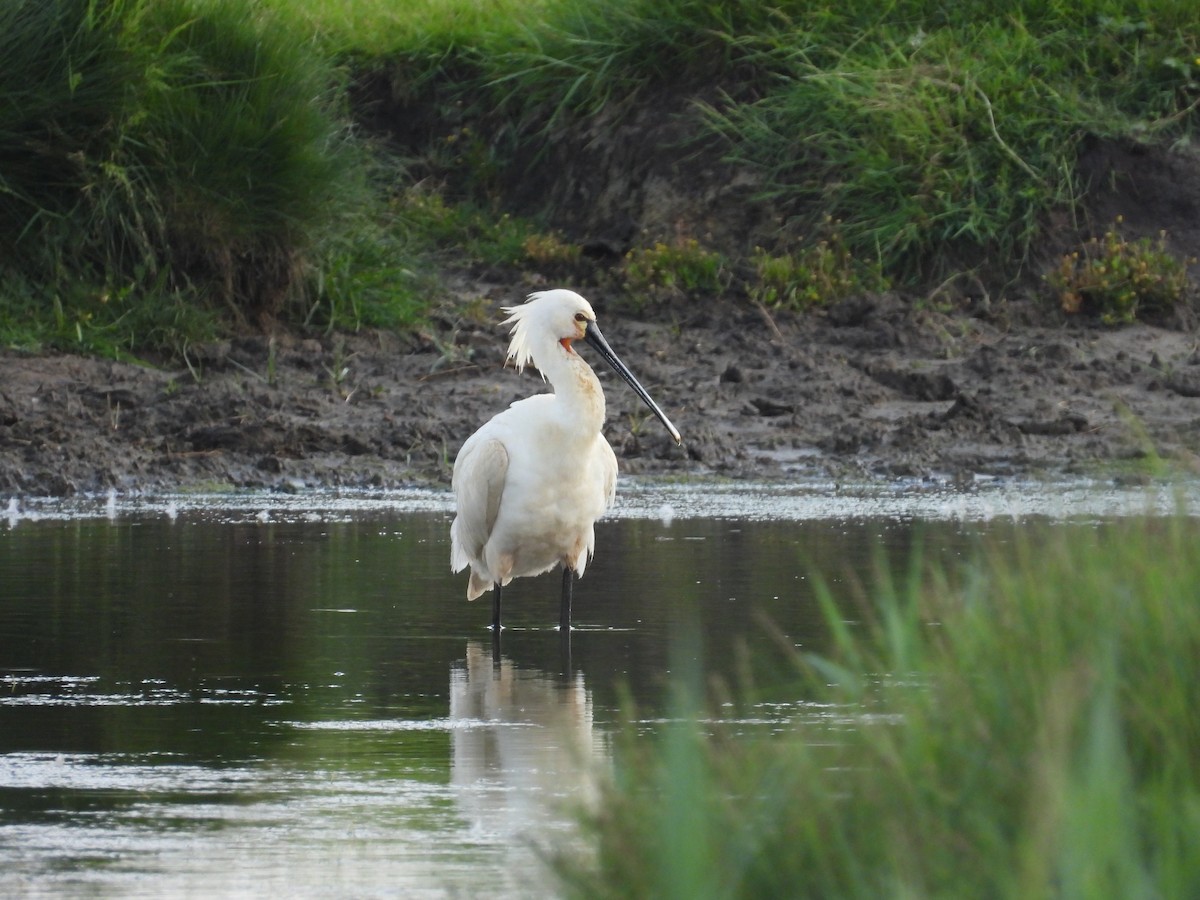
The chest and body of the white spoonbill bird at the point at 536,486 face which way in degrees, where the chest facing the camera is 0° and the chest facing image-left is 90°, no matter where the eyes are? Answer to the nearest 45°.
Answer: approximately 315°

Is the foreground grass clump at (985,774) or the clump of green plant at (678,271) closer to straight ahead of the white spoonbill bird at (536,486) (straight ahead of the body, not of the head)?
the foreground grass clump

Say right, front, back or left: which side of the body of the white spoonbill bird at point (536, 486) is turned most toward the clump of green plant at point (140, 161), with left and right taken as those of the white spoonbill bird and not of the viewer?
back

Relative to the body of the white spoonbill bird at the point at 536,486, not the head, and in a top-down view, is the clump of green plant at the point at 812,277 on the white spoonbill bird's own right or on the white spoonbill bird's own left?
on the white spoonbill bird's own left

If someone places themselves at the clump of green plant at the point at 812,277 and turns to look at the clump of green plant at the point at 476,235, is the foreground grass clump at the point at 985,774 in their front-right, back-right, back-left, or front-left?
back-left

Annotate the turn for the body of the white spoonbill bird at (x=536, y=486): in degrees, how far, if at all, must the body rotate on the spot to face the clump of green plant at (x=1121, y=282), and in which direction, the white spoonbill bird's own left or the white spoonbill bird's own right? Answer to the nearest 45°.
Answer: approximately 90° to the white spoonbill bird's own left

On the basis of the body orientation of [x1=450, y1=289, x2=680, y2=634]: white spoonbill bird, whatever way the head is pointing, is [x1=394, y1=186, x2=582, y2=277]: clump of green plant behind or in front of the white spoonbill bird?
behind

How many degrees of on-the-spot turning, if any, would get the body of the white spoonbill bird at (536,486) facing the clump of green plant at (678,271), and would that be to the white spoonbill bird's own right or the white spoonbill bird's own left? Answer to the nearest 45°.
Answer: approximately 135° to the white spoonbill bird's own left
